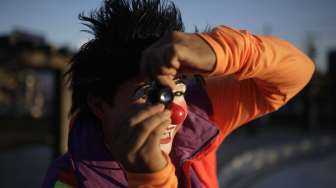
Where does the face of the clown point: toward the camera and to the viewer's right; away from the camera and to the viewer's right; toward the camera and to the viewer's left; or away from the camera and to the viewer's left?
toward the camera and to the viewer's right

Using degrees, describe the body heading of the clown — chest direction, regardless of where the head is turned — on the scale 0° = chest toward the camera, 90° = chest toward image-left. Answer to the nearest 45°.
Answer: approximately 315°
